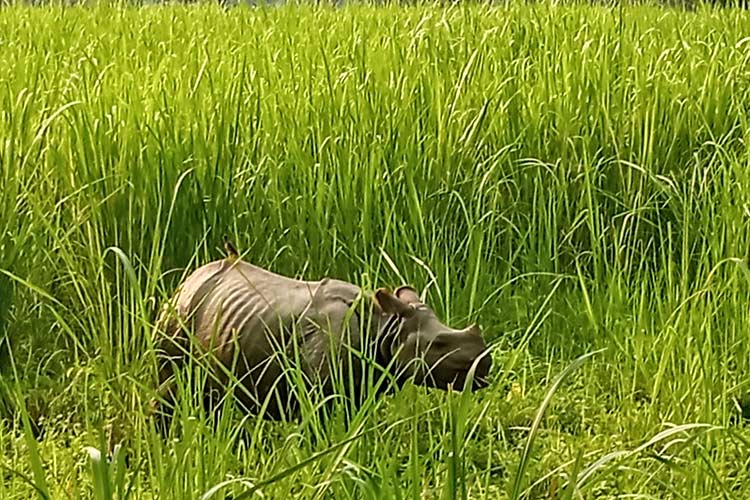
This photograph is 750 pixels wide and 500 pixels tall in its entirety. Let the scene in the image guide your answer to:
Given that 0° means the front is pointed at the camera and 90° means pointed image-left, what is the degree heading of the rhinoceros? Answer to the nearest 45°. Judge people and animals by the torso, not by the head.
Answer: approximately 270°
